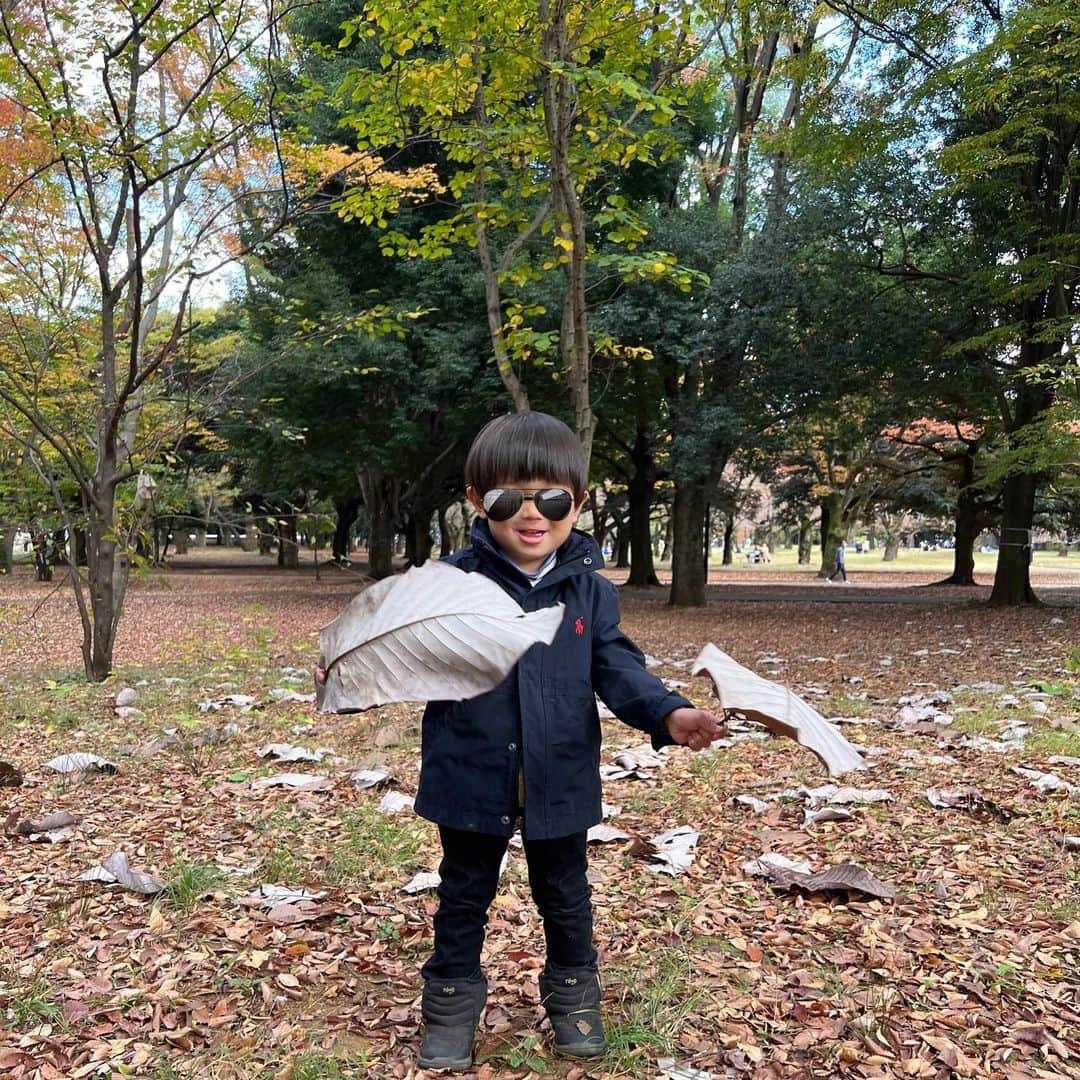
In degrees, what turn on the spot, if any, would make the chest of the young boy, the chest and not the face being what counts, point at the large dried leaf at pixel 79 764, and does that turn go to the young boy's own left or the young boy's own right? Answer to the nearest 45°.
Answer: approximately 135° to the young boy's own right

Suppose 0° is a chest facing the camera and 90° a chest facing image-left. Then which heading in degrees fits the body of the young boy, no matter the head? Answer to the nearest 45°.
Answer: approximately 0°

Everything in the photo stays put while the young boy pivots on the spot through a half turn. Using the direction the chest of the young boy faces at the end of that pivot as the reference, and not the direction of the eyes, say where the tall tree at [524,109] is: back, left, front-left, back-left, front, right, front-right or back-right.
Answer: front

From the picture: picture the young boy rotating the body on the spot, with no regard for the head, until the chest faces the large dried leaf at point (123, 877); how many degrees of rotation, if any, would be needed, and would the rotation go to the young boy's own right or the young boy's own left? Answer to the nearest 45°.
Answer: approximately 135° to the young boy's own right

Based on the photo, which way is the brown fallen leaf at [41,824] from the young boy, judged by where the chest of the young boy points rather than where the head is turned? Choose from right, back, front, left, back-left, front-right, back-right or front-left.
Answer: back-right

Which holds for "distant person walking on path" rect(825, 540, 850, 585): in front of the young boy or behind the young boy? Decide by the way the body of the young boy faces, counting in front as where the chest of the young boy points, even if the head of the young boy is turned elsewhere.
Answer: behind

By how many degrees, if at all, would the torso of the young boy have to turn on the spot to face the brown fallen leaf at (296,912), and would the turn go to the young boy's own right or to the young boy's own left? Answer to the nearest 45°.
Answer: approximately 135° to the young boy's own right

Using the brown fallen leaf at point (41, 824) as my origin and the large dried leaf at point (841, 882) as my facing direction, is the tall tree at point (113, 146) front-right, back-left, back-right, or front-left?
back-left
